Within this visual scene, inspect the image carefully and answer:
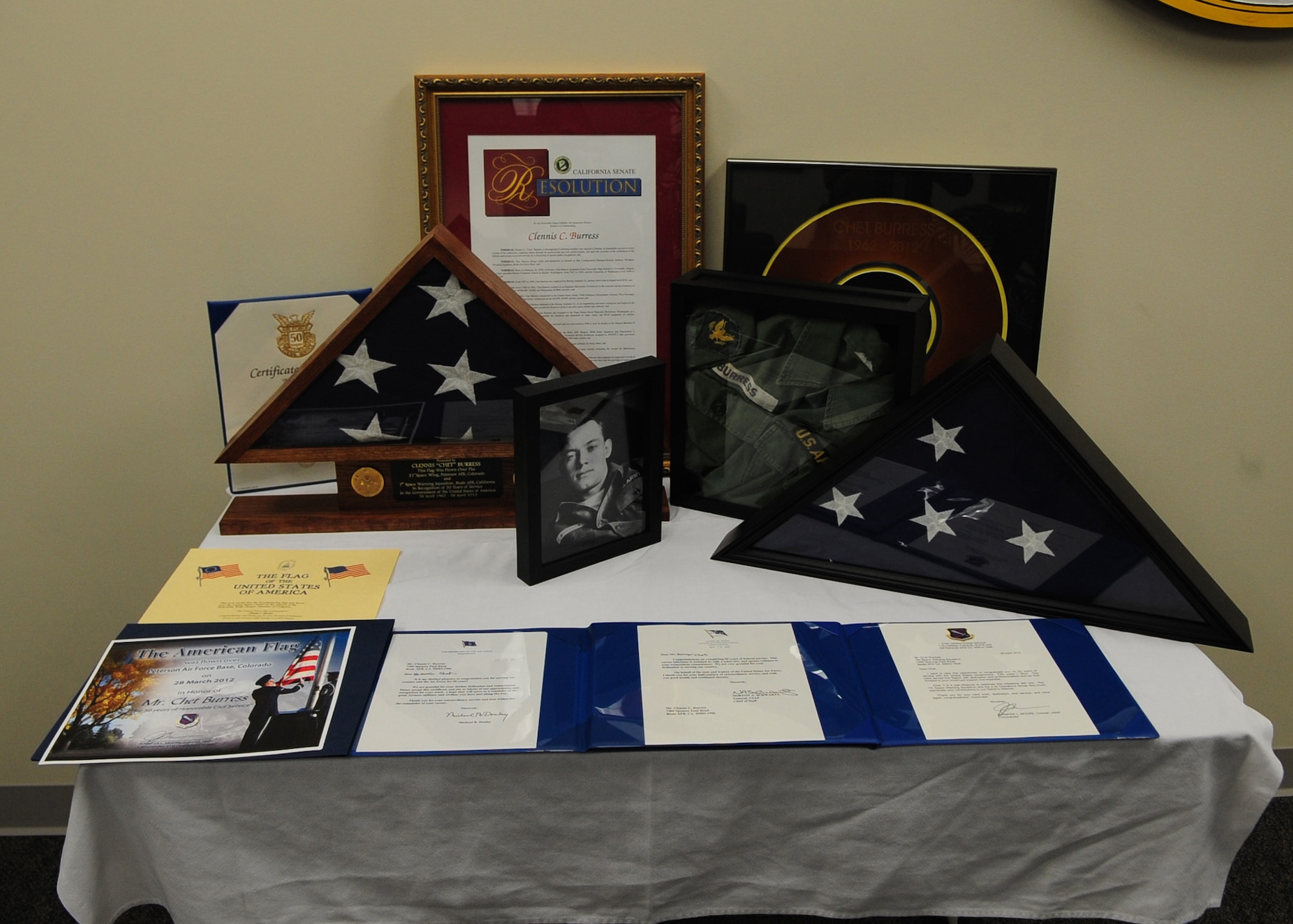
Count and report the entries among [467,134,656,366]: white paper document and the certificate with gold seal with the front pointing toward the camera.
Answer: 2

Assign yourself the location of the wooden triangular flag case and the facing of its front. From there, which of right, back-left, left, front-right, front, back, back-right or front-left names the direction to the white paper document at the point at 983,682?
front-left
